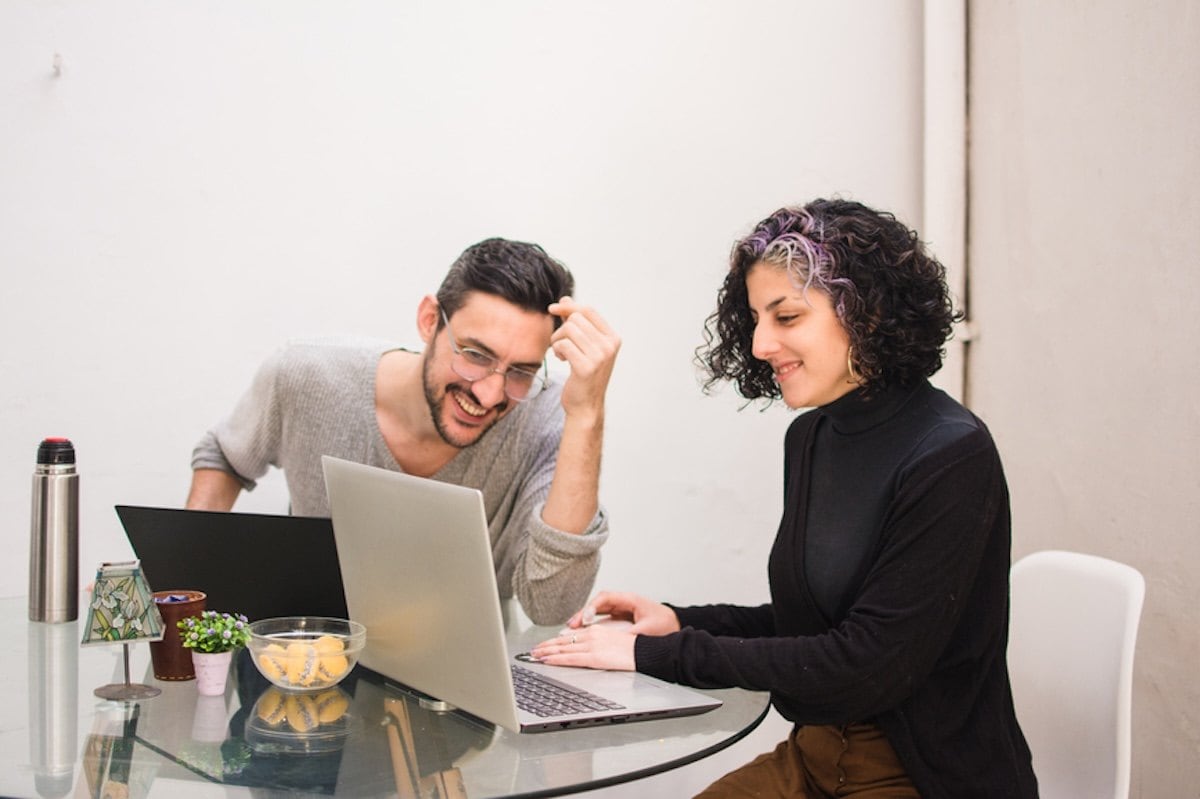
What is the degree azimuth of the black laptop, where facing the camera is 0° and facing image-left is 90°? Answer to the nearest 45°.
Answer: approximately 180°

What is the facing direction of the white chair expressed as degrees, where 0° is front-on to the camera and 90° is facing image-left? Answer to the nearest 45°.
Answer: approximately 45°

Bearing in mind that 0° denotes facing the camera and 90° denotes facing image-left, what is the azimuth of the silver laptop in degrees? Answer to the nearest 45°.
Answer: approximately 225°

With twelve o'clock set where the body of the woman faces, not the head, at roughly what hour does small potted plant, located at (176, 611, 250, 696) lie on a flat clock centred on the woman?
The small potted plant is roughly at 1 o'clock from the woman.

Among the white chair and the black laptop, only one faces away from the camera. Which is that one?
the black laptop

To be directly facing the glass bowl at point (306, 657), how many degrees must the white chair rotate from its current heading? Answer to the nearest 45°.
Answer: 0° — it already faces it

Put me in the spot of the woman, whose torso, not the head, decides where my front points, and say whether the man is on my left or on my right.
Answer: on my right

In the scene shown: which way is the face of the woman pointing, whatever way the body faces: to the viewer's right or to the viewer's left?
to the viewer's left
